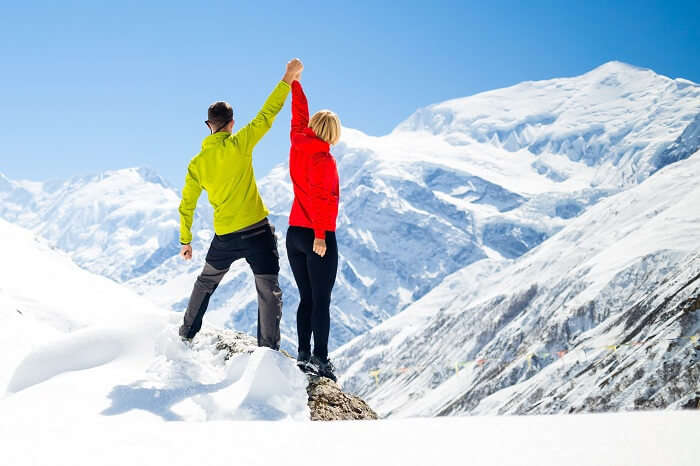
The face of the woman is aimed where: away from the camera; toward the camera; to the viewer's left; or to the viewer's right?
away from the camera

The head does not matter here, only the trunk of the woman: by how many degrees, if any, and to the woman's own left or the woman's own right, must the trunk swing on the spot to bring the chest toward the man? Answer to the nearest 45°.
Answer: approximately 135° to the woman's own left

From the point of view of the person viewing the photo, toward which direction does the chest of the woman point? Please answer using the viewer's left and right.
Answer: facing away from the viewer and to the right of the viewer
